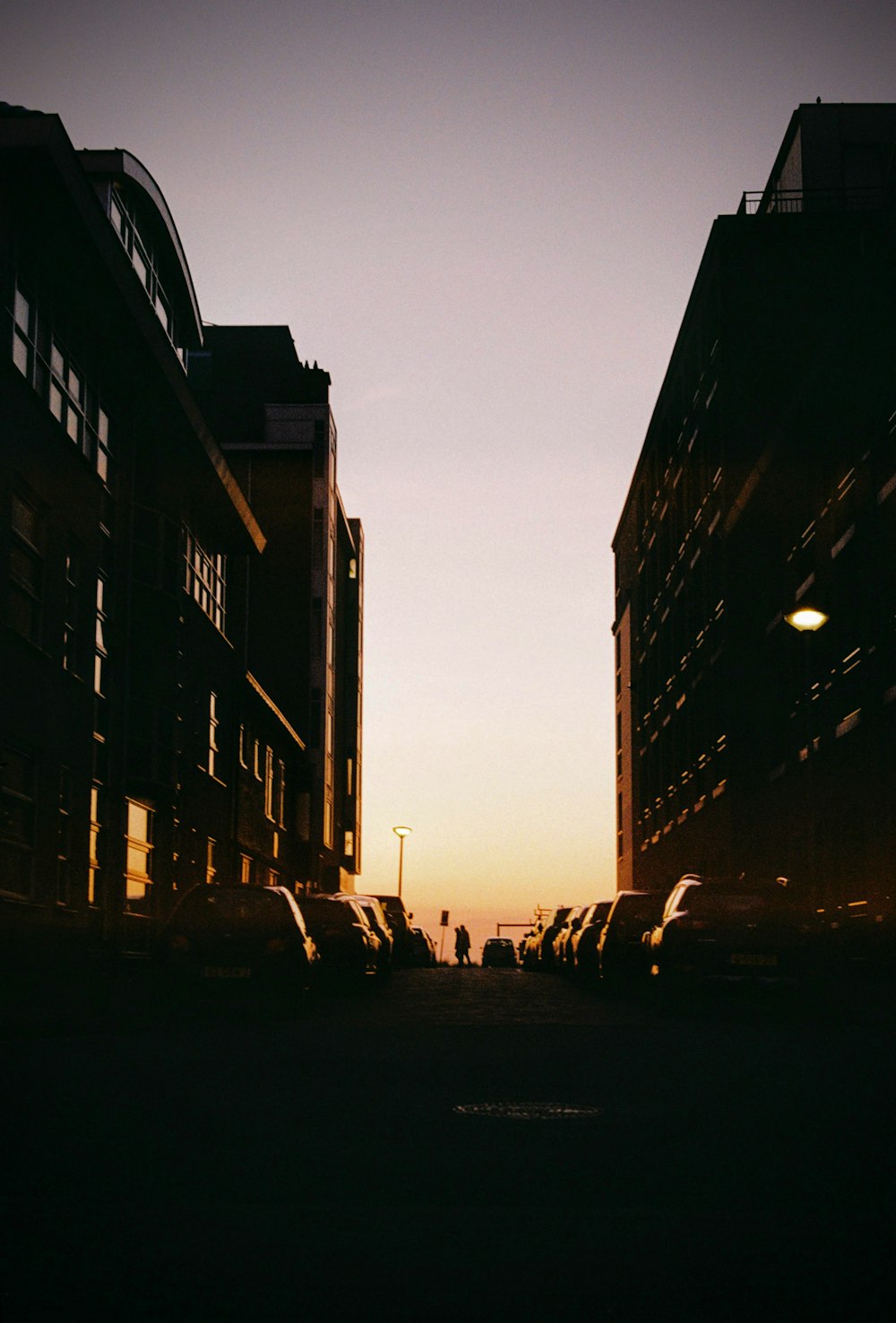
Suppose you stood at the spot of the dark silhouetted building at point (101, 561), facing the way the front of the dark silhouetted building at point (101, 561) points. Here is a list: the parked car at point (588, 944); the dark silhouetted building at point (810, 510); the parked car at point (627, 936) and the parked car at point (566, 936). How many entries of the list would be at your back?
0

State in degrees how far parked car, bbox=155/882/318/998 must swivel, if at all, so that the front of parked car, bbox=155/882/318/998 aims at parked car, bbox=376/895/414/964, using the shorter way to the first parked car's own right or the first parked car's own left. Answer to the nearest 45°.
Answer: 0° — it already faces it

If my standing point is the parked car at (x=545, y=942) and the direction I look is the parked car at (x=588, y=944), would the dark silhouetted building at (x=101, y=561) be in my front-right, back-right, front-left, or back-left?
front-right

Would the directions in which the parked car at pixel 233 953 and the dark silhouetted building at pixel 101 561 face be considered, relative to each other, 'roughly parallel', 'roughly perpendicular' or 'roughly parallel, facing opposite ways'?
roughly perpendicular

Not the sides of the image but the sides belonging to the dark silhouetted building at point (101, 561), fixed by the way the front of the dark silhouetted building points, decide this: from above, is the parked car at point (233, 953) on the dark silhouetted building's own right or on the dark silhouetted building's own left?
on the dark silhouetted building's own right

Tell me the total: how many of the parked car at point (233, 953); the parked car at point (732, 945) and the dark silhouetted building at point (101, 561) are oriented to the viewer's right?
1

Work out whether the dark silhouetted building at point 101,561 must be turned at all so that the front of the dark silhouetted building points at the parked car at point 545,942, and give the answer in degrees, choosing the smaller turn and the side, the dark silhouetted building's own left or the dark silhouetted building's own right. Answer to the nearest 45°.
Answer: approximately 45° to the dark silhouetted building's own left

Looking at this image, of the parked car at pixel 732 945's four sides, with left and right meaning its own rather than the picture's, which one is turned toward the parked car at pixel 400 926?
front

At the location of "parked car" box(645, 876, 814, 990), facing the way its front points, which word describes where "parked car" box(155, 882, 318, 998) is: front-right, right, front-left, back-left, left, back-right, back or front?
left

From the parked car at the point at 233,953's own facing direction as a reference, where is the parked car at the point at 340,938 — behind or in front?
in front

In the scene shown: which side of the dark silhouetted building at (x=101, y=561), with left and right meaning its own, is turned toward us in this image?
right

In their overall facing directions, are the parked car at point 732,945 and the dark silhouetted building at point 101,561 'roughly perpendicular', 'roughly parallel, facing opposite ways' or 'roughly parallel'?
roughly perpendicular

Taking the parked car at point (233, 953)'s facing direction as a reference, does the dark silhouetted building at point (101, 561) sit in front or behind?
in front

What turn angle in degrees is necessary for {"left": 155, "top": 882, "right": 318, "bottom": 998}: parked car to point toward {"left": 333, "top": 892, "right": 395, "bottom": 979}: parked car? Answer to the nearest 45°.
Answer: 0° — it already faces it

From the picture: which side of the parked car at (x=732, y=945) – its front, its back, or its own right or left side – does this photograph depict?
back

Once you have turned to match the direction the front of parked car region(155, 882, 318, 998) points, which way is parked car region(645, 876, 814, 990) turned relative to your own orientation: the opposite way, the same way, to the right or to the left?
the same way

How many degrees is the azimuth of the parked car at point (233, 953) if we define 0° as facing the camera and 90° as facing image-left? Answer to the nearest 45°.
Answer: approximately 180°
